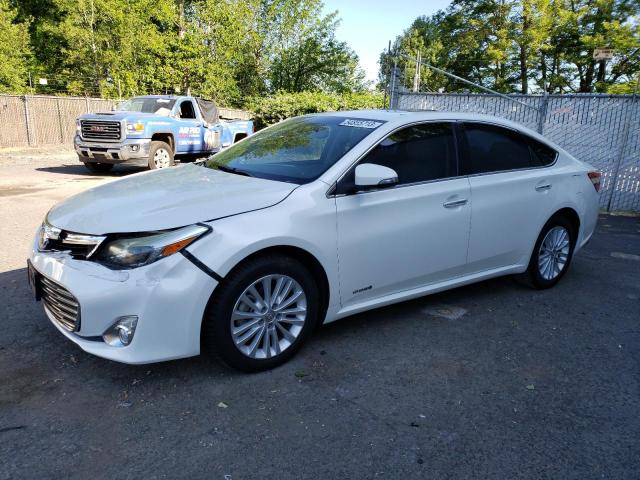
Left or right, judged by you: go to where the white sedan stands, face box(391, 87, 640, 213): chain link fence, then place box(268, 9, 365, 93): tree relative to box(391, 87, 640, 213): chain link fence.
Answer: left

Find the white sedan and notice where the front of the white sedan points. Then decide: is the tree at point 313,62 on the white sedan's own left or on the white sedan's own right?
on the white sedan's own right

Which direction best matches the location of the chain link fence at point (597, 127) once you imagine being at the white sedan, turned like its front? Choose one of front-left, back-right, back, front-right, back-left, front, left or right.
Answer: back

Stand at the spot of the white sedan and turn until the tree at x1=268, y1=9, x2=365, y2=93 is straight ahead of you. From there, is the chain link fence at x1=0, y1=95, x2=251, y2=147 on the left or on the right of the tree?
left

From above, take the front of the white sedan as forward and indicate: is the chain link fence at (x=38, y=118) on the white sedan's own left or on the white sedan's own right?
on the white sedan's own right

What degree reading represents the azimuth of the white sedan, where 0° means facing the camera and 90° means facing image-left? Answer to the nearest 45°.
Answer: approximately 45°
